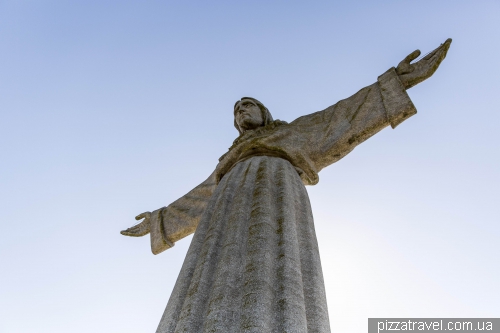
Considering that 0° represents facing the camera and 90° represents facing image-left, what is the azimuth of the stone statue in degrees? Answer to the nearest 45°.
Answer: approximately 45°
